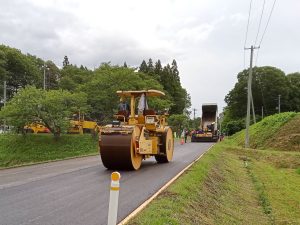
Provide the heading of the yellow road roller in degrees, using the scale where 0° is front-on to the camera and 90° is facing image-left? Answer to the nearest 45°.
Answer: approximately 45°

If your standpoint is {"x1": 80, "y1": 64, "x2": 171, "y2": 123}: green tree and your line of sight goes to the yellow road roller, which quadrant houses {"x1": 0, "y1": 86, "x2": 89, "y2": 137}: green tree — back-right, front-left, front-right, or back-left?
front-right

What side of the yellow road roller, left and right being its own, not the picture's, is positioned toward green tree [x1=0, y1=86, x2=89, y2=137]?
right

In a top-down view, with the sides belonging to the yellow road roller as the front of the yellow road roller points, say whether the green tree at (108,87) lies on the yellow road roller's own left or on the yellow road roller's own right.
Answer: on the yellow road roller's own right
